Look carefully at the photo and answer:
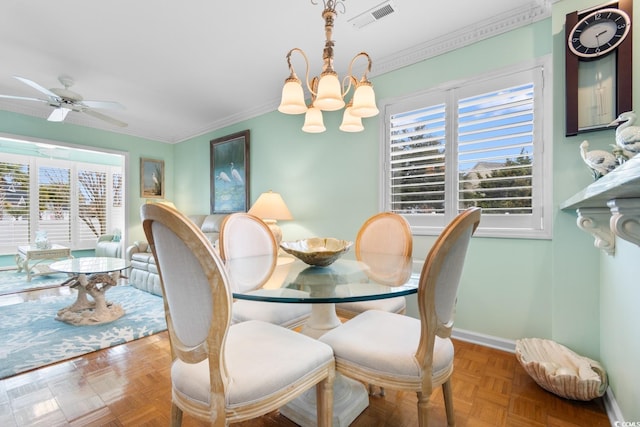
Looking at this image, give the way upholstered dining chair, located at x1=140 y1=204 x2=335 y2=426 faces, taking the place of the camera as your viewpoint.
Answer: facing away from the viewer and to the right of the viewer

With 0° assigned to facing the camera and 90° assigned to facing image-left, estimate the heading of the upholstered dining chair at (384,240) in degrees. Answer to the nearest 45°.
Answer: approximately 45°

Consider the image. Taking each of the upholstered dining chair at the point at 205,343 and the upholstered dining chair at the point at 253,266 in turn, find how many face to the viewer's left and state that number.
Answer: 0

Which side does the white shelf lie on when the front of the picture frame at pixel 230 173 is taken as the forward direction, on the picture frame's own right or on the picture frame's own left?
on the picture frame's own left

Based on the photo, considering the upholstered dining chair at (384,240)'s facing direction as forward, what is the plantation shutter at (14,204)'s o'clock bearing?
The plantation shutter is roughly at 2 o'clock from the upholstered dining chair.

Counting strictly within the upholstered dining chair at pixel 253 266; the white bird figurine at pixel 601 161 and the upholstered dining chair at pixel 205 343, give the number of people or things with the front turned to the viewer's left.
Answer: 1

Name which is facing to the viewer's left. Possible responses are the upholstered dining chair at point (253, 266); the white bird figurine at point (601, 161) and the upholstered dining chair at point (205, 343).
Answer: the white bird figurine

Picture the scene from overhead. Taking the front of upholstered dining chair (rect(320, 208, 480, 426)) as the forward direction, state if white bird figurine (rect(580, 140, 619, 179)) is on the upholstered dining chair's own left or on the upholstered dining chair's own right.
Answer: on the upholstered dining chair's own right

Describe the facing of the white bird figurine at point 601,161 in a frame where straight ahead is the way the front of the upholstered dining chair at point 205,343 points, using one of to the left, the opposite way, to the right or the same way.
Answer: to the left

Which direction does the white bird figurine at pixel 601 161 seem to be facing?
to the viewer's left

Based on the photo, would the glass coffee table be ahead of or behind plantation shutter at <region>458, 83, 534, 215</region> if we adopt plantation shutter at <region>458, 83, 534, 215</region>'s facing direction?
ahead

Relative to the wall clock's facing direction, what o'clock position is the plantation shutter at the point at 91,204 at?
The plantation shutter is roughly at 1 o'clock from the wall clock.

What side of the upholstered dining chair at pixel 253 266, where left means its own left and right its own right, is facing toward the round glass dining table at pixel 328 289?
front

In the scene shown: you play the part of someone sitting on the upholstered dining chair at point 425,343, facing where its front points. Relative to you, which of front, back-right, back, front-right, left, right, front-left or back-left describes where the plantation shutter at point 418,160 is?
front-right

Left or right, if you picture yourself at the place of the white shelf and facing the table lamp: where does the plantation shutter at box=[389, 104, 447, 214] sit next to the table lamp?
right
